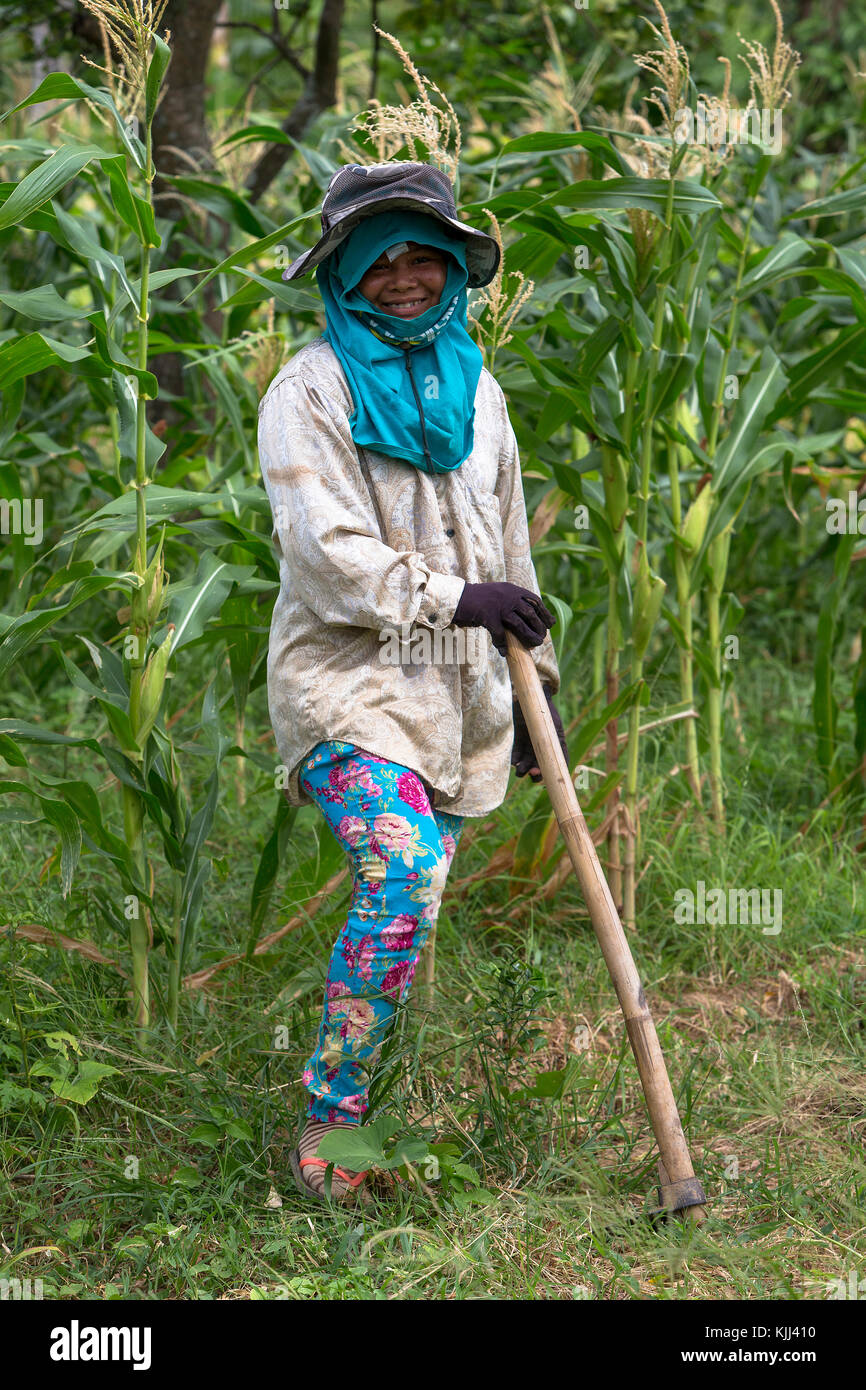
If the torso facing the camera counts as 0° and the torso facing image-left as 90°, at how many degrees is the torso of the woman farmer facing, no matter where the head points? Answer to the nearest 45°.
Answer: approximately 315°
